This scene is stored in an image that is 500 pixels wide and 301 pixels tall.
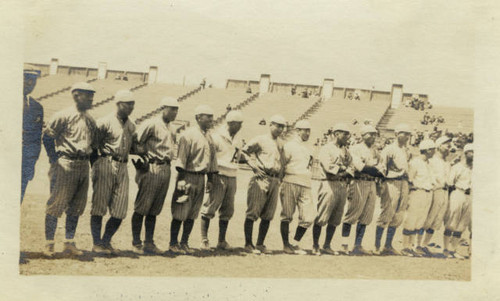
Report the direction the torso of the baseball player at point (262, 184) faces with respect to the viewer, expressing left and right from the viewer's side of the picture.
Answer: facing the viewer and to the right of the viewer

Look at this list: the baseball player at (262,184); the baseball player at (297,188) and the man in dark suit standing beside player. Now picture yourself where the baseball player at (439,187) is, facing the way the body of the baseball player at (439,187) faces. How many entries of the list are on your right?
3

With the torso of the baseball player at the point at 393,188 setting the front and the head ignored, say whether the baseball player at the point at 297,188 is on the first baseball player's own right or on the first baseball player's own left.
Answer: on the first baseball player's own right
